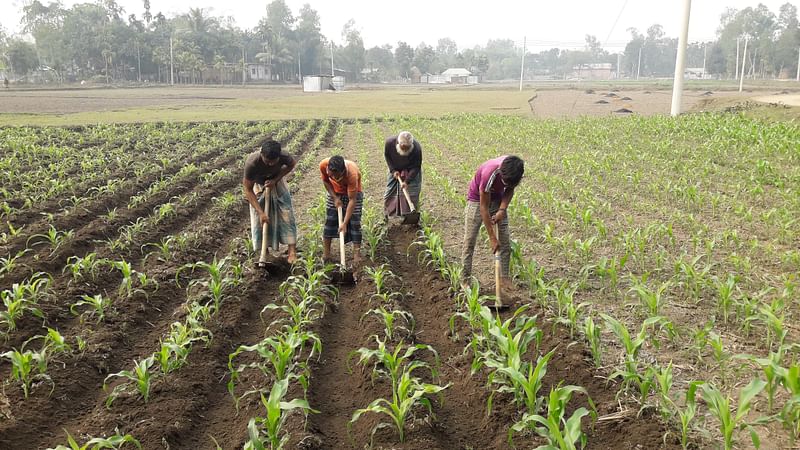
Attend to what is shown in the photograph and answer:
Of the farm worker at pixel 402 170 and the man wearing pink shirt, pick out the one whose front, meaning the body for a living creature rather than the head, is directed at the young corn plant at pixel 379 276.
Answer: the farm worker

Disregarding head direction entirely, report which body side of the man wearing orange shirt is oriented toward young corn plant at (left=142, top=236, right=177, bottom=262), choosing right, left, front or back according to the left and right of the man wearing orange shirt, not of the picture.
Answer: right

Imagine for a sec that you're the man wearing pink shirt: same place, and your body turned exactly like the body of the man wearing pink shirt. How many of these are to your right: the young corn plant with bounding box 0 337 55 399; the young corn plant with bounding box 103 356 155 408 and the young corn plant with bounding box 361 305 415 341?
3

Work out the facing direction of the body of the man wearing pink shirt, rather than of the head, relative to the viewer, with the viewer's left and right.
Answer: facing the viewer and to the right of the viewer

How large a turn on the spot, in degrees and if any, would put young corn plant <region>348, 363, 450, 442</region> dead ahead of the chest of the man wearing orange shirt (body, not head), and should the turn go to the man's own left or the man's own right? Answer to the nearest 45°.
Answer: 0° — they already face it

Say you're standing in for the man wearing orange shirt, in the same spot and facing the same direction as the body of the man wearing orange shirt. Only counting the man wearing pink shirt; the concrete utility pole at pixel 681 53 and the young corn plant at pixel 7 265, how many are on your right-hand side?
1

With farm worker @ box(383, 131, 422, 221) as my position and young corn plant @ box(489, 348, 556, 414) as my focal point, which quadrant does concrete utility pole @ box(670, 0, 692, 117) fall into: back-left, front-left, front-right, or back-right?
back-left

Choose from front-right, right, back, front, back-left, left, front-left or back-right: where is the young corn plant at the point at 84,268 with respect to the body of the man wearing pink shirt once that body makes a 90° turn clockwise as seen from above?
front-right

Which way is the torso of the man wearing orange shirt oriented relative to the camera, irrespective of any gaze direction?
toward the camera

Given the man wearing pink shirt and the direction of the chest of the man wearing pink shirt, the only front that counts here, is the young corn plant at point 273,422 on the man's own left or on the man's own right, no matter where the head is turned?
on the man's own right

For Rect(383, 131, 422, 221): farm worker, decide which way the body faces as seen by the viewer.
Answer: toward the camera

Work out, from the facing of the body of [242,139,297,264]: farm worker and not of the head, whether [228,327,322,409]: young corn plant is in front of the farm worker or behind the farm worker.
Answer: in front
